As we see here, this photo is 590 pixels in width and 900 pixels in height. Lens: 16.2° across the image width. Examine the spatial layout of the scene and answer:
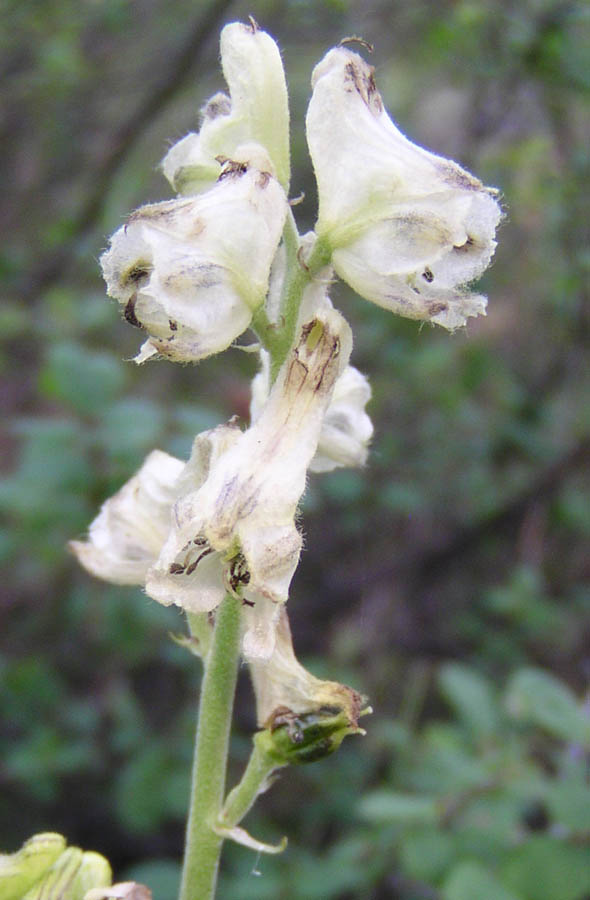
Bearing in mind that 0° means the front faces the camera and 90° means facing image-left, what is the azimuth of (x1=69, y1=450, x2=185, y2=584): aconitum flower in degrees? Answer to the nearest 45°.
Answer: approximately 90°

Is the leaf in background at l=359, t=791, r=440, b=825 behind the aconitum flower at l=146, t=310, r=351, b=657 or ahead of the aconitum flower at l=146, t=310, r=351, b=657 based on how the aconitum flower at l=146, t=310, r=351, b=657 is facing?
behind

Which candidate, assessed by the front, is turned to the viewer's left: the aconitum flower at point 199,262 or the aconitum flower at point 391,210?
the aconitum flower at point 199,262

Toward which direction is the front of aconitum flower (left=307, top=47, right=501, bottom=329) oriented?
to the viewer's right

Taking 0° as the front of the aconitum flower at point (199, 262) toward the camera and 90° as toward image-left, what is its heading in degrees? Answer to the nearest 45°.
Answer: approximately 90°

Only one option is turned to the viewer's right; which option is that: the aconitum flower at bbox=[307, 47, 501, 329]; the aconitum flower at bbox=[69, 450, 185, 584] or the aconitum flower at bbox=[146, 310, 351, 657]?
the aconitum flower at bbox=[307, 47, 501, 329]

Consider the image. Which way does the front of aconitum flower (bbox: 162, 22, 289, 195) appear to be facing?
to the viewer's left

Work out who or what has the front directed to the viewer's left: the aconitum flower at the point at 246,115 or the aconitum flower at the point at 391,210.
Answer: the aconitum flower at the point at 246,115
